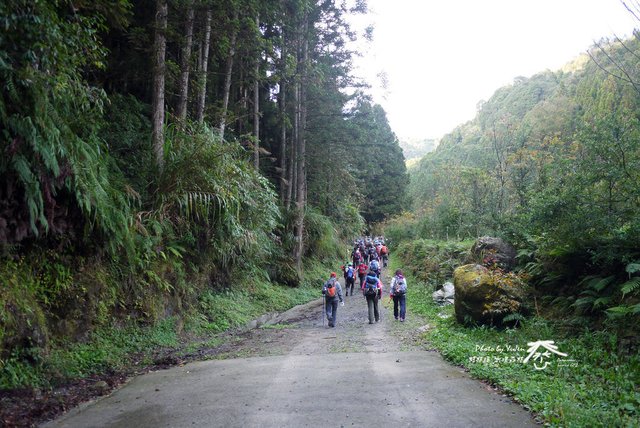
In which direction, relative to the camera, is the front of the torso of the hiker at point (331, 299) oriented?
away from the camera

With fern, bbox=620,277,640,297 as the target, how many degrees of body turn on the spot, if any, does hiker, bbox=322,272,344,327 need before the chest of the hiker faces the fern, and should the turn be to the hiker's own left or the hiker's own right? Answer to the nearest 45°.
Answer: approximately 135° to the hiker's own right

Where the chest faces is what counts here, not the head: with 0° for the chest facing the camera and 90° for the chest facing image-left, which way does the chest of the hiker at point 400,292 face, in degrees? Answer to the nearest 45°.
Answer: approximately 180°

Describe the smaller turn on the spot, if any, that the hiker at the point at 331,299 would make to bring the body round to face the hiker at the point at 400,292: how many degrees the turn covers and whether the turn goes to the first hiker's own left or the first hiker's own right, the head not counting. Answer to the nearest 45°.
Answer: approximately 90° to the first hiker's own right

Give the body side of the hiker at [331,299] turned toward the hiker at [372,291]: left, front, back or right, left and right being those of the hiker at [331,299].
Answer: right

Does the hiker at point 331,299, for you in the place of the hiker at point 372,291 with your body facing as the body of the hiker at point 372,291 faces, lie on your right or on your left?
on your left

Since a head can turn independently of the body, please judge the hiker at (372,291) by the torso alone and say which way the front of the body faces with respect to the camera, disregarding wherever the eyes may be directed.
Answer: away from the camera

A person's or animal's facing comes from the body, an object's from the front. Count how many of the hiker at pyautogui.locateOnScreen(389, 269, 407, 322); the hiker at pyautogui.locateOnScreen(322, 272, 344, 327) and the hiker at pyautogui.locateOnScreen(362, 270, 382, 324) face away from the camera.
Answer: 3
